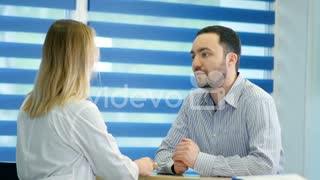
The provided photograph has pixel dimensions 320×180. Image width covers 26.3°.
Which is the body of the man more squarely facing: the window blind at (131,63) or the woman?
the woman

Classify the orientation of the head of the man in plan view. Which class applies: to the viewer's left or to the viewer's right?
to the viewer's left

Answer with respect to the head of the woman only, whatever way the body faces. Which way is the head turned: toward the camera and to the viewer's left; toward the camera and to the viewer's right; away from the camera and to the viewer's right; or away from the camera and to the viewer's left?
away from the camera and to the viewer's right

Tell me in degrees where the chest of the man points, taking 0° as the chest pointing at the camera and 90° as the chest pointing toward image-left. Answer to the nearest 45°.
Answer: approximately 45°

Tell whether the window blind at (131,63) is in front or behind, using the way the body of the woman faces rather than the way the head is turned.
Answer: in front

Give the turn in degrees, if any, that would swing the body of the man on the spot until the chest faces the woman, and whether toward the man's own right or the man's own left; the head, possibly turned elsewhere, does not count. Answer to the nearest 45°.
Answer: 0° — they already face them

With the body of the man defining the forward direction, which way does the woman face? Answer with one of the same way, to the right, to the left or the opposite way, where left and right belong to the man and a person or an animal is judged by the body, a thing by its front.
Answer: the opposite way

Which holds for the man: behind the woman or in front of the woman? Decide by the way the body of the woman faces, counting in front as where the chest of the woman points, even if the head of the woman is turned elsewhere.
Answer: in front

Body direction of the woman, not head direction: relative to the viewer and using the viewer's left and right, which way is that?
facing away from the viewer and to the right of the viewer
